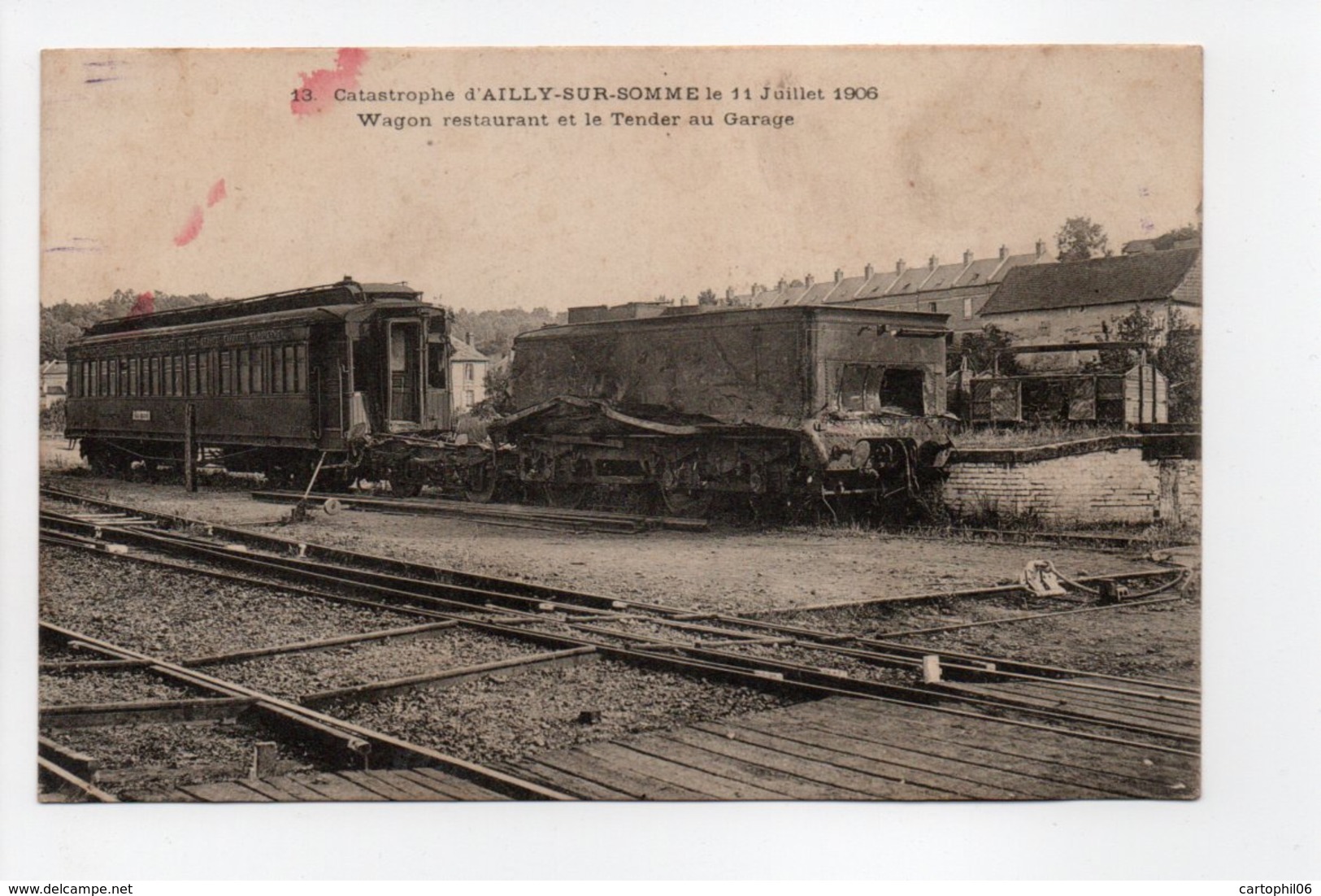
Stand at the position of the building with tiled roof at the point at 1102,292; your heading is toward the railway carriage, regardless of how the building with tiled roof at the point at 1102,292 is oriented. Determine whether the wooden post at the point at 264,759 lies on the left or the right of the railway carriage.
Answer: left
